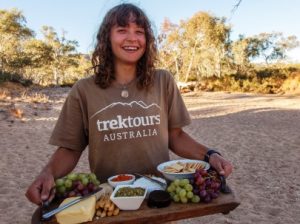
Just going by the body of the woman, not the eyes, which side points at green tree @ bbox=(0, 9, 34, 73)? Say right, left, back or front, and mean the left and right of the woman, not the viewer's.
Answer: back

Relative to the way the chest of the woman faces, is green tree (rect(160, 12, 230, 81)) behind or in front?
behind

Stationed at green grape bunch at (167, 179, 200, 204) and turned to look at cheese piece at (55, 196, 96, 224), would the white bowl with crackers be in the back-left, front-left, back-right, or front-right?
back-right

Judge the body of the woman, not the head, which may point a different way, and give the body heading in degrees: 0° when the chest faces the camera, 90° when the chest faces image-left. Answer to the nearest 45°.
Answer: approximately 0°

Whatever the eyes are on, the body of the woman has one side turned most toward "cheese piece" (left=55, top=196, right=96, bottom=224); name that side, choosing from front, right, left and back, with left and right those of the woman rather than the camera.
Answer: front

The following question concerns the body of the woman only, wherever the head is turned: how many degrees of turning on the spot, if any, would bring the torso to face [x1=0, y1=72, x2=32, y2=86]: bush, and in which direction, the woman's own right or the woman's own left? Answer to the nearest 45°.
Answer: approximately 180°
